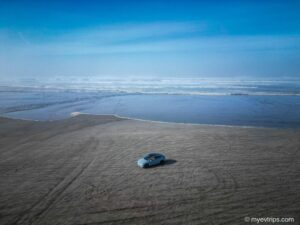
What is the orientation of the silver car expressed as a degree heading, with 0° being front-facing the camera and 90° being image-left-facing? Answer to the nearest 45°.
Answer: approximately 45°
